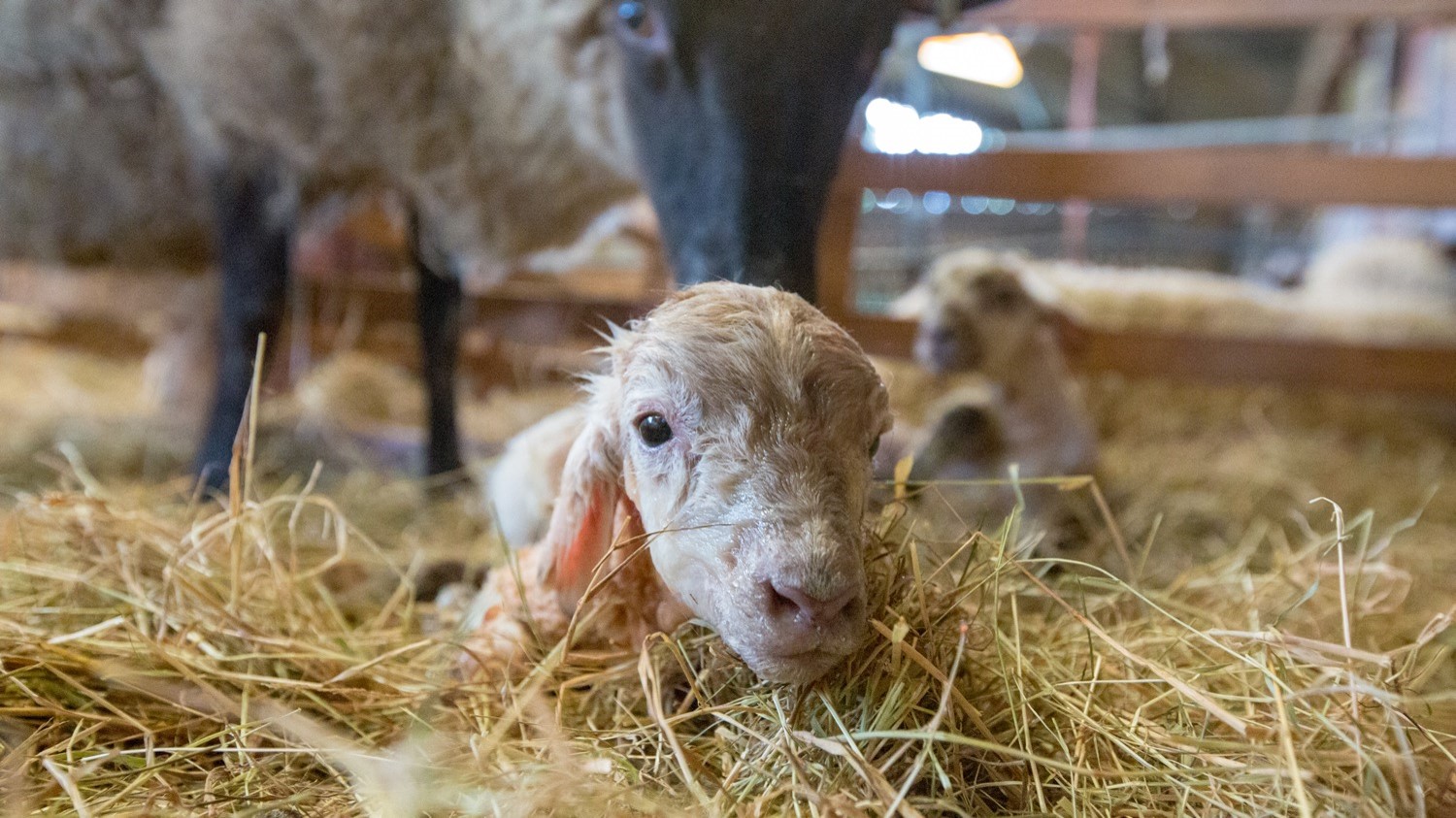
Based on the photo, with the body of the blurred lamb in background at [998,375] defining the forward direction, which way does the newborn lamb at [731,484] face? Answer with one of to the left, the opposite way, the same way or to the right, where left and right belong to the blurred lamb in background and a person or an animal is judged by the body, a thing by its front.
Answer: to the left

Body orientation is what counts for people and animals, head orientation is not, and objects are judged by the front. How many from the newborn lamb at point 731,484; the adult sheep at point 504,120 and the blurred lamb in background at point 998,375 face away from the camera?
0

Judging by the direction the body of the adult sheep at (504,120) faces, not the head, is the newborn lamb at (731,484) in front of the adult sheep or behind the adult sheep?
in front

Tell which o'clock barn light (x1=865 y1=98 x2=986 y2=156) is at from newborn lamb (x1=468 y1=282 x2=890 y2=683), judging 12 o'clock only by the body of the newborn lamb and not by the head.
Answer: The barn light is roughly at 8 o'clock from the newborn lamb.

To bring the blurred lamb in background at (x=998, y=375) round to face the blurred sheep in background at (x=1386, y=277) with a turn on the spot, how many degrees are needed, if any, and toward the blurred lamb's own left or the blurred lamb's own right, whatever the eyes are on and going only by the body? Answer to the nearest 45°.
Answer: approximately 180°

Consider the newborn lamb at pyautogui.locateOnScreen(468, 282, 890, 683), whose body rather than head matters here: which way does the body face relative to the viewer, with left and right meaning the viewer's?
facing the viewer and to the right of the viewer

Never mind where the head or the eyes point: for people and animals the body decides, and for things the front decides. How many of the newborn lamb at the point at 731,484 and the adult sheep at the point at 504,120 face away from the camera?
0

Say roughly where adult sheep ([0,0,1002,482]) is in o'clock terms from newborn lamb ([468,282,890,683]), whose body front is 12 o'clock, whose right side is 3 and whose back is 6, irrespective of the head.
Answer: The adult sheep is roughly at 7 o'clock from the newborn lamb.

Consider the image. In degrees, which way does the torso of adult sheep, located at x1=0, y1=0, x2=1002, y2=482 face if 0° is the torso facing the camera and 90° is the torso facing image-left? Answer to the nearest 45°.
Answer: approximately 315°

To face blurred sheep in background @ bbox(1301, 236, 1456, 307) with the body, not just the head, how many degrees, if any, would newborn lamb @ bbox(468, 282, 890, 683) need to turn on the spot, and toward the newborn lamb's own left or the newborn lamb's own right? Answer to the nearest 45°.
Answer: approximately 90° to the newborn lamb's own left

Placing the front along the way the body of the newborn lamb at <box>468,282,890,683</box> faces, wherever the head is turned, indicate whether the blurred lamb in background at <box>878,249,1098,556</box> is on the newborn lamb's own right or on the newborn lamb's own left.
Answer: on the newborn lamb's own left

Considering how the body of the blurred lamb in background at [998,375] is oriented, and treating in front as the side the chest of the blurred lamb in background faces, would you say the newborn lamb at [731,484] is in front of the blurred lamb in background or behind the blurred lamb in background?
in front

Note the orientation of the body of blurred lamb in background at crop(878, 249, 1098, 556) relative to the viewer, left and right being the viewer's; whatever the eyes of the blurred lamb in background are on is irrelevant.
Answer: facing the viewer and to the left of the viewer
